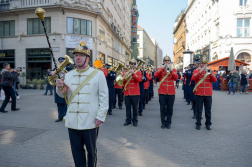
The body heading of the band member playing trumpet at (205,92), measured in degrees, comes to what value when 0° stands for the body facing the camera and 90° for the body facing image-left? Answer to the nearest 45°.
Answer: approximately 0°

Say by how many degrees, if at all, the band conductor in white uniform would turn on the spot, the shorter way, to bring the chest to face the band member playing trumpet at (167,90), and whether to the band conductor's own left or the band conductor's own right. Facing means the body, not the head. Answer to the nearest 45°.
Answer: approximately 180°

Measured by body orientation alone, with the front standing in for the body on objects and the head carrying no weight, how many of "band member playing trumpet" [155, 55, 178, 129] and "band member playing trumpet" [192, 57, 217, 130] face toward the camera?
2

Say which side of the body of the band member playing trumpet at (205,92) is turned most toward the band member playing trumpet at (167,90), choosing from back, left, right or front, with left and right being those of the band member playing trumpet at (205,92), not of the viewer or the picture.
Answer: right

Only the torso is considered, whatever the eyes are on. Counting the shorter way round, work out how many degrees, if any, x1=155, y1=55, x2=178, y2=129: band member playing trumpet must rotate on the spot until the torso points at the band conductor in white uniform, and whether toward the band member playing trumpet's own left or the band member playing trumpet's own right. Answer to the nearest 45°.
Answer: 0° — they already face them

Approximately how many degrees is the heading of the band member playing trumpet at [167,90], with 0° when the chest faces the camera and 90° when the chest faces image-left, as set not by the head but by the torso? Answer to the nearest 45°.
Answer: approximately 0°

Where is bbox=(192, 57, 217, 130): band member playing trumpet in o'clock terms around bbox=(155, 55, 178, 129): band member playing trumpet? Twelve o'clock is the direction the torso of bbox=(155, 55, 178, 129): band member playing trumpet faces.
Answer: bbox=(192, 57, 217, 130): band member playing trumpet is roughly at 9 o'clock from bbox=(155, 55, 178, 129): band member playing trumpet.

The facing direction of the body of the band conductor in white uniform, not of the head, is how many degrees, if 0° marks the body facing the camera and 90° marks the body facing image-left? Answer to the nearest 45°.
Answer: approximately 45°
